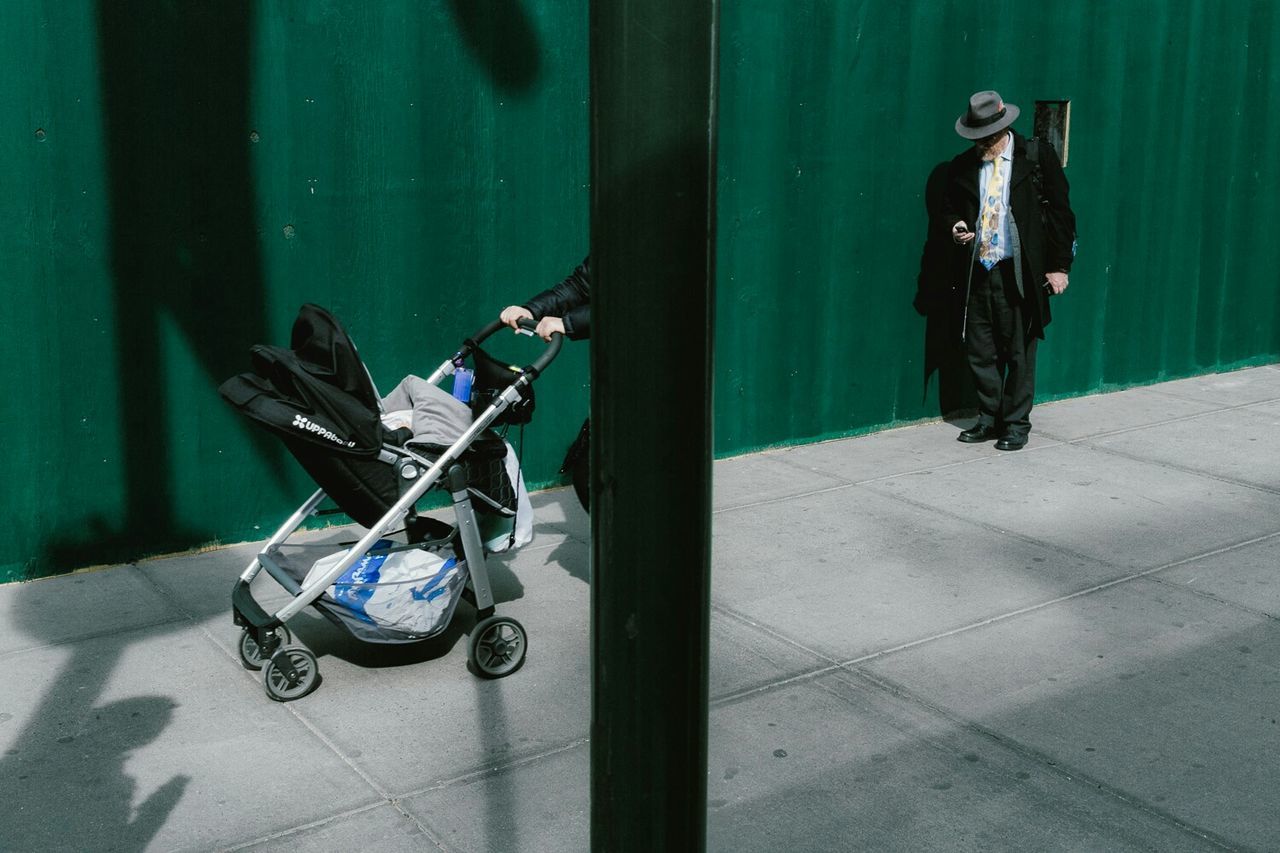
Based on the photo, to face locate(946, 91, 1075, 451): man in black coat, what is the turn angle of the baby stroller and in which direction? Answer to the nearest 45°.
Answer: approximately 135° to its right

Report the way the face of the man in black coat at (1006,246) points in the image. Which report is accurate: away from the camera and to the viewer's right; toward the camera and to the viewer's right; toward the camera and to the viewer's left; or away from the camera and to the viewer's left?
toward the camera and to the viewer's left

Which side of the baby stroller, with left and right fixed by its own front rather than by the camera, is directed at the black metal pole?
left

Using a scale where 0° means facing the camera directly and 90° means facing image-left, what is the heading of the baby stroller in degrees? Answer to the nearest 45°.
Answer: approximately 90°
